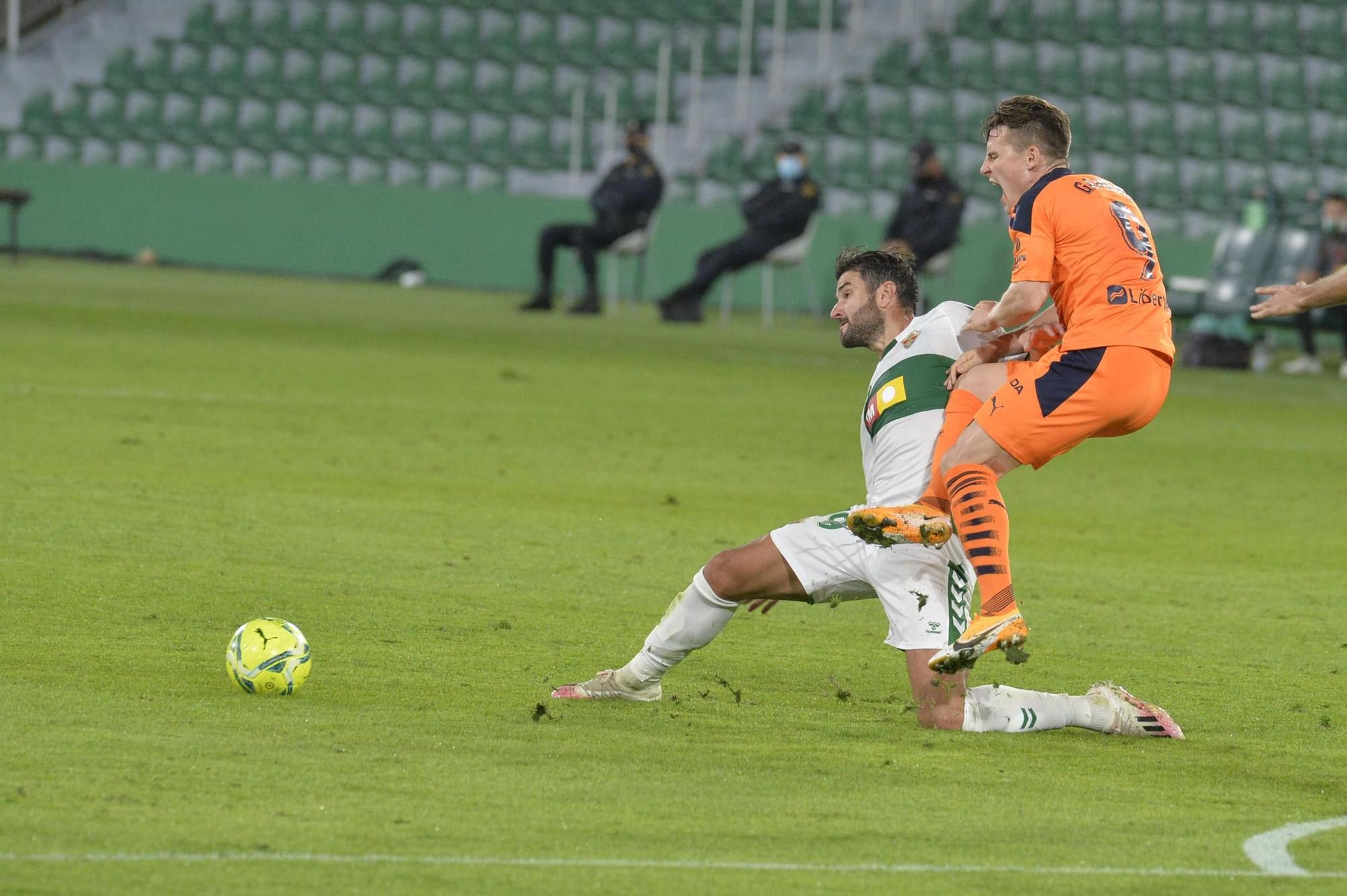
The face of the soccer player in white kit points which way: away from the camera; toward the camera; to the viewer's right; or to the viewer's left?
to the viewer's left

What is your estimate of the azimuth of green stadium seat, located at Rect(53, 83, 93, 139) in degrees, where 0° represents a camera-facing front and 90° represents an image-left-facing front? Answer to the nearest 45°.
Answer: approximately 45°

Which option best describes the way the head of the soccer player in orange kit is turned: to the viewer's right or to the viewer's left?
to the viewer's left

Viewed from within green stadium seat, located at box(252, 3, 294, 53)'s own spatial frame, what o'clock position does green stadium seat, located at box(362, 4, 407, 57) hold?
green stadium seat, located at box(362, 4, 407, 57) is roughly at 8 o'clock from green stadium seat, located at box(252, 3, 294, 53).

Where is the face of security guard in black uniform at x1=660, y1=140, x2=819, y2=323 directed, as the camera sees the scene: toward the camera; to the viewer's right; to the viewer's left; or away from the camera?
toward the camera

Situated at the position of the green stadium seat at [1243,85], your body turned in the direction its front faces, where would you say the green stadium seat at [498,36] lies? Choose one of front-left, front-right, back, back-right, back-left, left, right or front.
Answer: front-right

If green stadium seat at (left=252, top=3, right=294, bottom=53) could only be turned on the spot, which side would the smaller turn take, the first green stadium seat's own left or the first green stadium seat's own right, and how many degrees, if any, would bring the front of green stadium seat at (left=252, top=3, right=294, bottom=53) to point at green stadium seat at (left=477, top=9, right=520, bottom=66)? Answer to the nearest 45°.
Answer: approximately 135° to the first green stadium seat's own left

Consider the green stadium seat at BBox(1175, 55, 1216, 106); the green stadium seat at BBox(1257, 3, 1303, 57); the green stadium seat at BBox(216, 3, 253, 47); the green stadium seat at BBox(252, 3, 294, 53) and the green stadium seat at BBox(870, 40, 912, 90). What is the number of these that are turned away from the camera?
0

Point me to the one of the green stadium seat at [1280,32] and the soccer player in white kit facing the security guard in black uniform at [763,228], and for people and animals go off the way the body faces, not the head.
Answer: the green stadium seat

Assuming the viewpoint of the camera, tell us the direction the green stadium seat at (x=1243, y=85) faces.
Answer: facing the viewer and to the left of the viewer

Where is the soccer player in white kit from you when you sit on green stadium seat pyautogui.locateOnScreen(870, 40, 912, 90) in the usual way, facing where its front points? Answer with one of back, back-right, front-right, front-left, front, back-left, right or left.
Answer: front-left

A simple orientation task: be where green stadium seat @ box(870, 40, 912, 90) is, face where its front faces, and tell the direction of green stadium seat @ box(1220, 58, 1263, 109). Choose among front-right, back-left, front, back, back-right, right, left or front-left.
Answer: back-left

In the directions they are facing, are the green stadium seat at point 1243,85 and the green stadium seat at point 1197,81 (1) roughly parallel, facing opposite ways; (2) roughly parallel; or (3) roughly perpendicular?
roughly parallel

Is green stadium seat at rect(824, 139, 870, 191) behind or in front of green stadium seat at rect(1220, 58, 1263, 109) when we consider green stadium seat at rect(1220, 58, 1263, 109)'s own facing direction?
in front

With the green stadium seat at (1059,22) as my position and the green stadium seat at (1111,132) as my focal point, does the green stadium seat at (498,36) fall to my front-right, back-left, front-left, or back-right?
back-right

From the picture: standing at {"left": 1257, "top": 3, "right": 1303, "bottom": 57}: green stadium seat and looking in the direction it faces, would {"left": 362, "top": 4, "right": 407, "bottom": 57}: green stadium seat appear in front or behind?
in front

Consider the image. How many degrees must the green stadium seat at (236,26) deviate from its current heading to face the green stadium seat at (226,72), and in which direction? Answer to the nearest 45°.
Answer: approximately 45° to its left

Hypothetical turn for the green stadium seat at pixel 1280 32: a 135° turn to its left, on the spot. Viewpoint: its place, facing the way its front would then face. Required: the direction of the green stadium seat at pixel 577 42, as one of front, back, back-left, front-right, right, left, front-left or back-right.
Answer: back

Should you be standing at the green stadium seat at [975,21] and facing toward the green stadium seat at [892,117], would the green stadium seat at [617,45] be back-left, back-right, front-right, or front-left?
front-right
